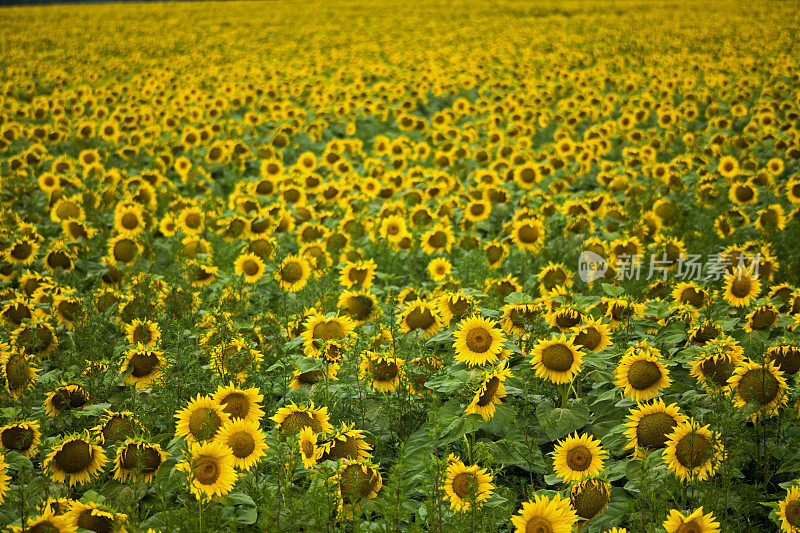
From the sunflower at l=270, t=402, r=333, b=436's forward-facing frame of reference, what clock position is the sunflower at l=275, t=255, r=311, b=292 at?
the sunflower at l=275, t=255, r=311, b=292 is roughly at 6 o'clock from the sunflower at l=270, t=402, r=333, b=436.

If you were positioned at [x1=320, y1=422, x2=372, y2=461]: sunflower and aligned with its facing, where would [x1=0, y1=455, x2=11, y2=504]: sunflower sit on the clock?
[x1=0, y1=455, x2=11, y2=504]: sunflower is roughly at 3 o'clock from [x1=320, y1=422, x2=372, y2=461]: sunflower.

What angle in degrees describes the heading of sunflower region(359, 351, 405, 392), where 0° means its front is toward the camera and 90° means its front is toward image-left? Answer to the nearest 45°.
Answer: approximately 0°

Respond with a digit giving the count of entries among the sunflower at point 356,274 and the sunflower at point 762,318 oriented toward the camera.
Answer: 2

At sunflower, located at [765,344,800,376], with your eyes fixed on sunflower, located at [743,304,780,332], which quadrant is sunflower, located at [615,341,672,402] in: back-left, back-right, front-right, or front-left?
back-left

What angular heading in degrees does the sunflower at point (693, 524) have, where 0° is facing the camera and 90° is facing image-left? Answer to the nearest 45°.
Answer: approximately 0°

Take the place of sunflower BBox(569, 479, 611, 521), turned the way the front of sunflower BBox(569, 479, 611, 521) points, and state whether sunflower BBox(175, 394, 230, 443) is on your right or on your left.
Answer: on your right

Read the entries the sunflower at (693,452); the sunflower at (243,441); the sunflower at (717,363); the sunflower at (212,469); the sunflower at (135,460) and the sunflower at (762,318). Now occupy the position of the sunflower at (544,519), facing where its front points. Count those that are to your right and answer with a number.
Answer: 3

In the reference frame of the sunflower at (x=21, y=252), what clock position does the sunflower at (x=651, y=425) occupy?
the sunflower at (x=651, y=425) is roughly at 11 o'clock from the sunflower at (x=21, y=252).

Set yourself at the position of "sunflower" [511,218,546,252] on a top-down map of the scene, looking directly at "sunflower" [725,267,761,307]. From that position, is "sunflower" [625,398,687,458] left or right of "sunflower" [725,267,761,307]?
right

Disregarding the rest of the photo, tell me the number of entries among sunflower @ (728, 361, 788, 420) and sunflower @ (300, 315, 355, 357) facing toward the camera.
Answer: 2
